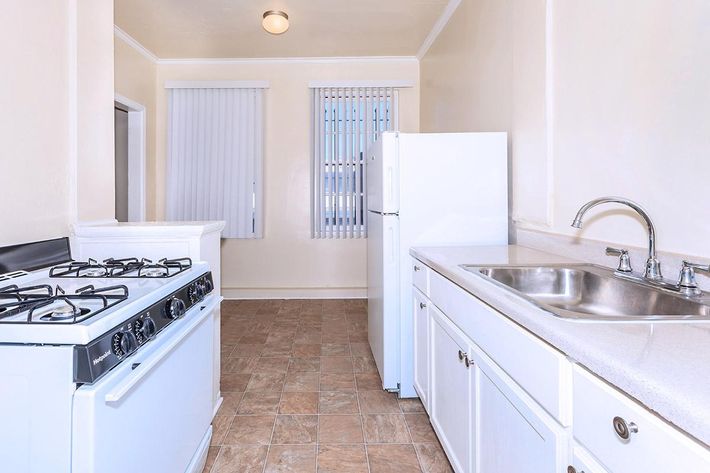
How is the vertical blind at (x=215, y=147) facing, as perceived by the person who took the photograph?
facing the viewer

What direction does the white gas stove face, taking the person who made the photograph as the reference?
facing the viewer and to the right of the viewer

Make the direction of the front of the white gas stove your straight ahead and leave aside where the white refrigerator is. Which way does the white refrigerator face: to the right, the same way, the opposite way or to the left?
the opposite way

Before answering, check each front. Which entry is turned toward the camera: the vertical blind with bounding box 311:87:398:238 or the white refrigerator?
the vertical blind

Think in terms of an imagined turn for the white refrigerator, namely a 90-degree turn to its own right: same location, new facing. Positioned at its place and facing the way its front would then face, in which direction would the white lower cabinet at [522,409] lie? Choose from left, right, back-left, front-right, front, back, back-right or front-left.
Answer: back

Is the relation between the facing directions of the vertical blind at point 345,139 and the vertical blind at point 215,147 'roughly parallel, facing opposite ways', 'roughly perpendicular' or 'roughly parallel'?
roughly parallel

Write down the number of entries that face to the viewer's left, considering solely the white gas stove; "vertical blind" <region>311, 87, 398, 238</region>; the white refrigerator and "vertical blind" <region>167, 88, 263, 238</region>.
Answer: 1

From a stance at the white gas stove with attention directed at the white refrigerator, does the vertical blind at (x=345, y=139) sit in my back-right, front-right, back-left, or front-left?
front-left

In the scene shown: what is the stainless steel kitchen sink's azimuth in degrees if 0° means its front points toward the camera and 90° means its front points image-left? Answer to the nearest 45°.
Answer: approximately 45°

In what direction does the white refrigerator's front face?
to the viewer's left

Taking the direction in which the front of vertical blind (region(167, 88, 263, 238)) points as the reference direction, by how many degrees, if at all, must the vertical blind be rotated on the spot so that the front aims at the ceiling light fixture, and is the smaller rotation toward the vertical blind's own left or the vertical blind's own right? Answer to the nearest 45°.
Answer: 0° — it already faces it

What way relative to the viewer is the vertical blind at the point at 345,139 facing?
toward the camera

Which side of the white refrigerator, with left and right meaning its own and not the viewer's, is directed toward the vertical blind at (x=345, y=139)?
right

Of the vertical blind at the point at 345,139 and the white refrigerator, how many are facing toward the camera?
1

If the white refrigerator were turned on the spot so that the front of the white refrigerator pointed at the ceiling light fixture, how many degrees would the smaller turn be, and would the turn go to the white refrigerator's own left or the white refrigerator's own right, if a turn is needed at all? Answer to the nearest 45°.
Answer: approximately 45° to the white refrigerator's own right

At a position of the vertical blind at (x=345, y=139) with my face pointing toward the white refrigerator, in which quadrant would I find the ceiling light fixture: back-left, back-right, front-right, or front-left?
front-right
